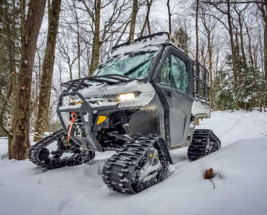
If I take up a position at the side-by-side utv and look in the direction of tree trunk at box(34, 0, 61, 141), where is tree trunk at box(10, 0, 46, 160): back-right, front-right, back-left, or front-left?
front-left

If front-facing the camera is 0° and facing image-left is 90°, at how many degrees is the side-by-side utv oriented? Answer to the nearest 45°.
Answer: approximately 45°

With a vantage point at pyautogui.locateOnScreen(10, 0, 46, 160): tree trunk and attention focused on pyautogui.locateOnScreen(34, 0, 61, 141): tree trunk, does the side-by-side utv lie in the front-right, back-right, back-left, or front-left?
back-right

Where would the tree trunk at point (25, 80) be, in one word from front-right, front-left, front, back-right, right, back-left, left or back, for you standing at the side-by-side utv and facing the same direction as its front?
right

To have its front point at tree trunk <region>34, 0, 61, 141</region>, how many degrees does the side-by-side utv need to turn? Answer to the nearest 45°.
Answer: approximately 90° to its right
